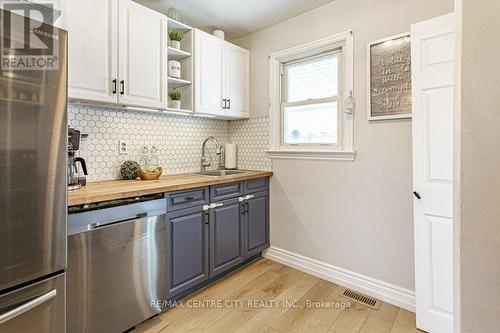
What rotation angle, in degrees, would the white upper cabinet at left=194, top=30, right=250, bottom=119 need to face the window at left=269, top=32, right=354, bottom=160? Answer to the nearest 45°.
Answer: approximately 45° to its left

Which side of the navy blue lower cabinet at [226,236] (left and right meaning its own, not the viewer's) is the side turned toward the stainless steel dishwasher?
right

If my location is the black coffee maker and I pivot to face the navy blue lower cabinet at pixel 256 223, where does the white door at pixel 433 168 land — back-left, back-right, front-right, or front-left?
front-right

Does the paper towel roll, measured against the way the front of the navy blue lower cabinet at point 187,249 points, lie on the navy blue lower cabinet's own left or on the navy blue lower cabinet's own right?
on the navy blue lower cabinet's own left

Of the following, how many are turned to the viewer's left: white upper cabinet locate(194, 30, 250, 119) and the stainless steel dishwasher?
0

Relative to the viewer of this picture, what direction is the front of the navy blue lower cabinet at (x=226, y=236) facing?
facing the viewer and to the right of the viewer

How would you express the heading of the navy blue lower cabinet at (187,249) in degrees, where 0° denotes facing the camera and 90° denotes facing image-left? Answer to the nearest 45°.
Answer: approximately 315°

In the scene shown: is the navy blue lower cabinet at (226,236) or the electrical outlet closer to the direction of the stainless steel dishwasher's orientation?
the navy blue lower cabinet

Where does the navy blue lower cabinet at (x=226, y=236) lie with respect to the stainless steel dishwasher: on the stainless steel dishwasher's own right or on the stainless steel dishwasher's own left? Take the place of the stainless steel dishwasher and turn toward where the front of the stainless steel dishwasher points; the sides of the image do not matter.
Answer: on the stainless steel dishwasher's own left

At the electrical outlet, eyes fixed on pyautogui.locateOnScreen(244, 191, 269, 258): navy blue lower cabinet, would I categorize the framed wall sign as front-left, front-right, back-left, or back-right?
front-right

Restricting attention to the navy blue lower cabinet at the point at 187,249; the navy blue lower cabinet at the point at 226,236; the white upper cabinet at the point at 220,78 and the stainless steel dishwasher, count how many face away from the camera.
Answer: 0
